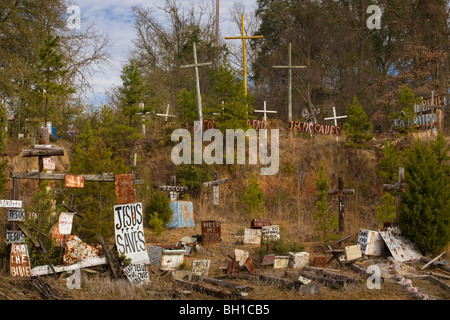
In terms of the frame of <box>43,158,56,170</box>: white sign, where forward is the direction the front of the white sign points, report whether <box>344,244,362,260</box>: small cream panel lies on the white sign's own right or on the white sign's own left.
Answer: on the white sign's own left

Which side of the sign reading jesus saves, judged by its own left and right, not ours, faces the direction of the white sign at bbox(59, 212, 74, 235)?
right

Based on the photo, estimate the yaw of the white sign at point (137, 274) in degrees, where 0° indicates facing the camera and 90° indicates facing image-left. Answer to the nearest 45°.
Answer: approximately 0°

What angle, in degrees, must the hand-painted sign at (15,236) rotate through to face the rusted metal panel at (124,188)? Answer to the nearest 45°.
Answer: approximately 90° to its left

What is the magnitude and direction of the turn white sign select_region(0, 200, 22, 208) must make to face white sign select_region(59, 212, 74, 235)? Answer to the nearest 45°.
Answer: approximately 90° to its left

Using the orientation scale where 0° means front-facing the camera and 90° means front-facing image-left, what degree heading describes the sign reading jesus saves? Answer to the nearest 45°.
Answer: approximately 0°
